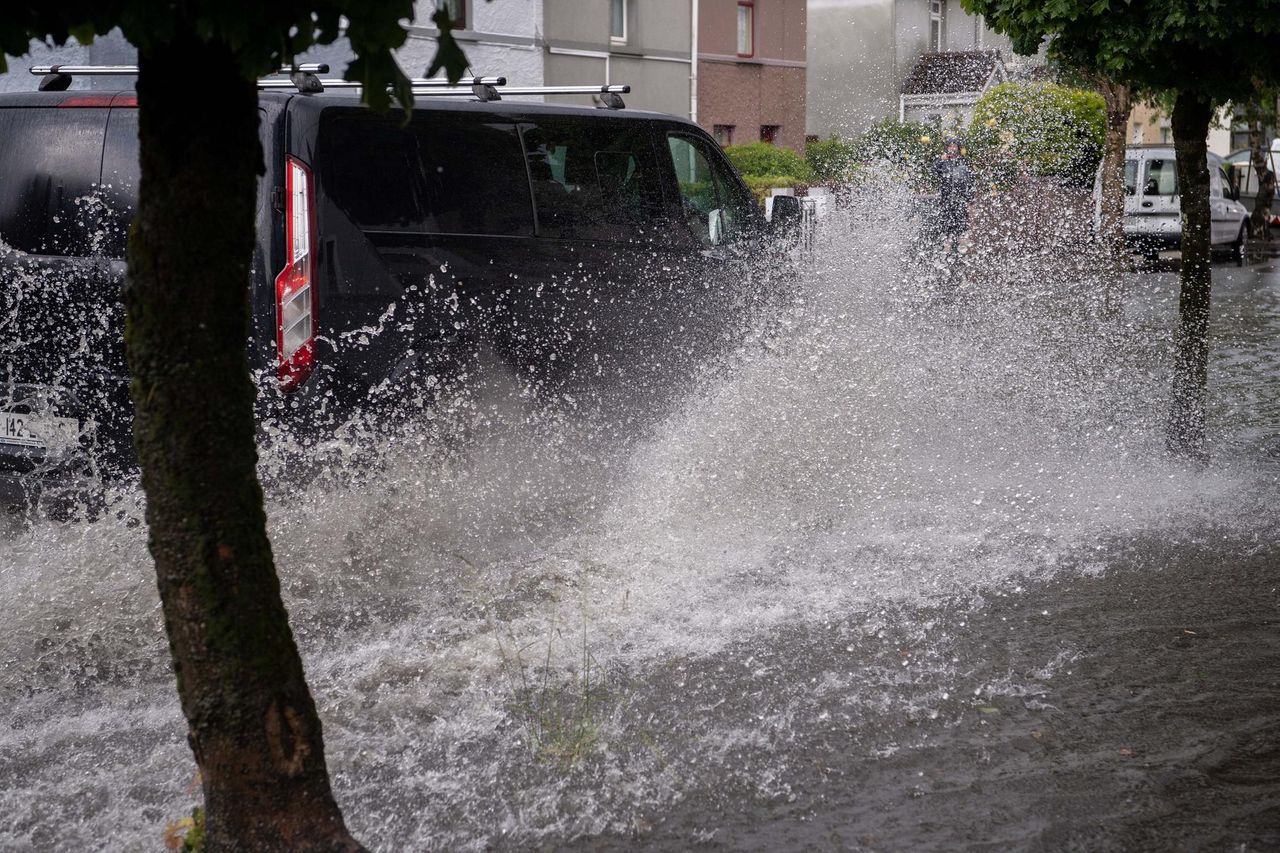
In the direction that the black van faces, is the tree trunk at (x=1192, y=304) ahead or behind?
ahead

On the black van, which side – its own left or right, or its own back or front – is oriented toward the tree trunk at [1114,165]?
front

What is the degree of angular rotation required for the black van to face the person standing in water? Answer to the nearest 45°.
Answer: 0° — it already faces them

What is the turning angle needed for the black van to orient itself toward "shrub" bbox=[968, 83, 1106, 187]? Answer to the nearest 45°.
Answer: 0° — it already faces it

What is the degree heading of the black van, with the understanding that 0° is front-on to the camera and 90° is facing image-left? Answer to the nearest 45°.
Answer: approximately 225°

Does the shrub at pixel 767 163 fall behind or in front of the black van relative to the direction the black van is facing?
in front
